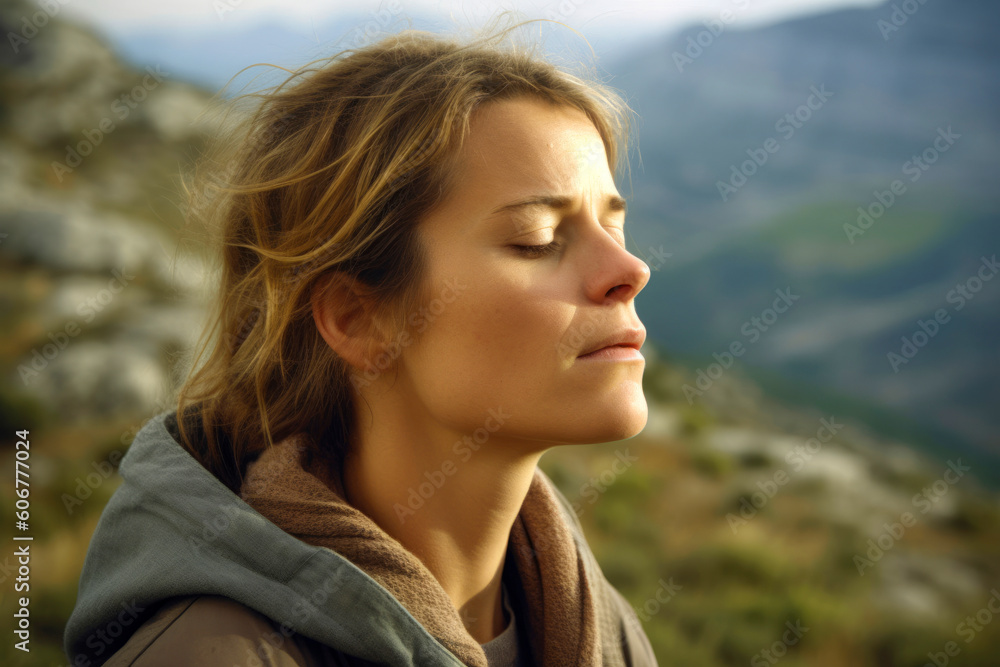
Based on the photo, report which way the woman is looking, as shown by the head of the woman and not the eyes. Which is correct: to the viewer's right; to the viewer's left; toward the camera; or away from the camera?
to the viewer's right

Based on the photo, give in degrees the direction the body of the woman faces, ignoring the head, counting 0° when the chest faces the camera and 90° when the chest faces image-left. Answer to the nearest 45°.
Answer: approximately 315°
